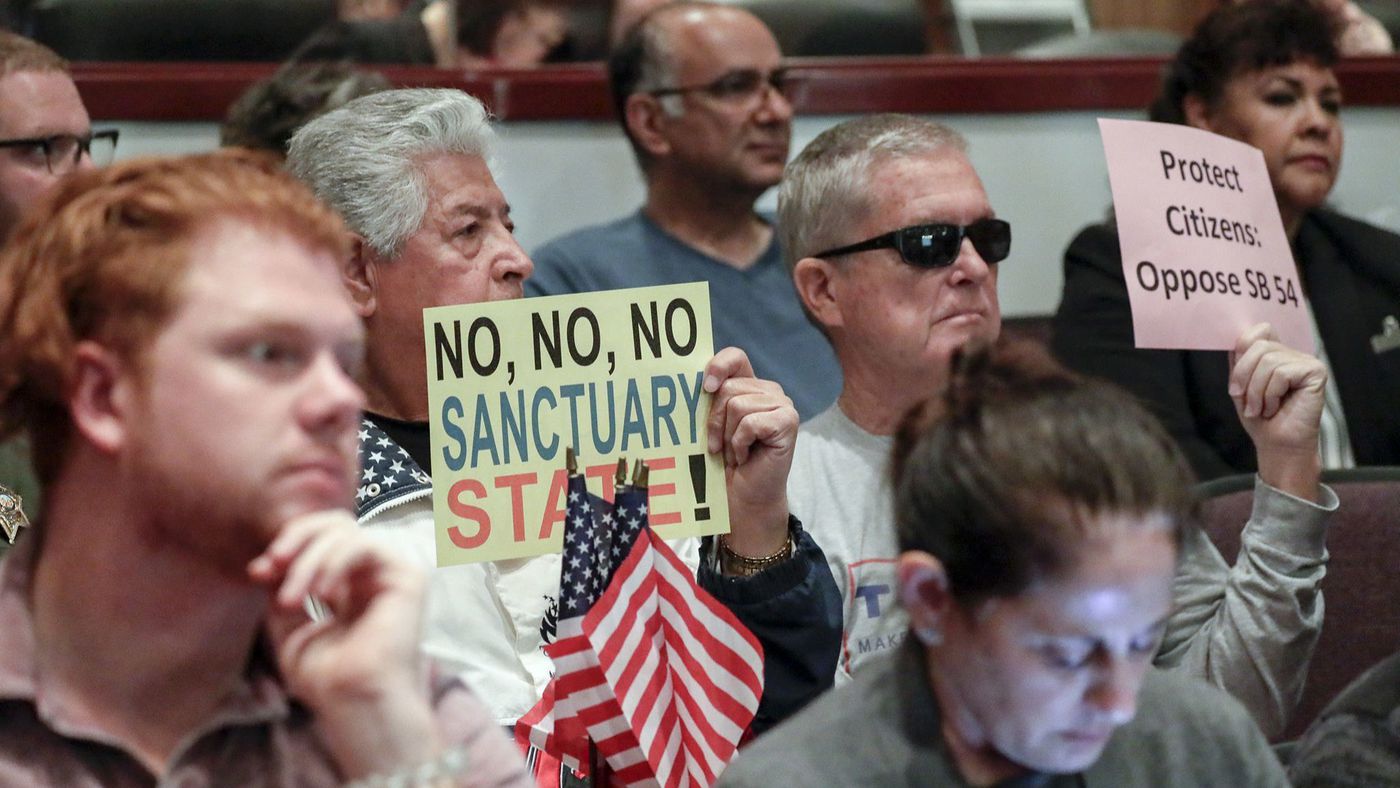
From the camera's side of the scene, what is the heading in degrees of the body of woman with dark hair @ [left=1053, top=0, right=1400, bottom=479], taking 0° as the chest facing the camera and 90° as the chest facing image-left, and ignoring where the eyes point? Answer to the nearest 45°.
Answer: approximately 315°

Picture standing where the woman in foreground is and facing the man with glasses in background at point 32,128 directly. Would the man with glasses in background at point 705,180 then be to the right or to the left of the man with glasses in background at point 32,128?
right

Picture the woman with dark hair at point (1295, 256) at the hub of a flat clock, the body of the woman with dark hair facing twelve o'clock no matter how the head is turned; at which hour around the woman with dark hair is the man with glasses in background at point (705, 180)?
The man with glasses in background is roughly at 4 o'clock from the woman with dark hair.

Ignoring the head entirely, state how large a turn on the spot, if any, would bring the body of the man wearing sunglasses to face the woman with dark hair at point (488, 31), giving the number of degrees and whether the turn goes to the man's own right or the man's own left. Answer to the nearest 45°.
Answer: approximately 180°

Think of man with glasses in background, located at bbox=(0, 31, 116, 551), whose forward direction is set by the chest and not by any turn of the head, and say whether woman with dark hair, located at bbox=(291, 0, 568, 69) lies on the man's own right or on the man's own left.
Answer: on the man's own left

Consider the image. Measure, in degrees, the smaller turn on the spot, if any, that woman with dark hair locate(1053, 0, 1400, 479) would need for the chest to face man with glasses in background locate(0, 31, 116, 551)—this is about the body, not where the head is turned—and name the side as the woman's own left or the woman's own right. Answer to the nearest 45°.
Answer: approximately 90° to the woman's own right

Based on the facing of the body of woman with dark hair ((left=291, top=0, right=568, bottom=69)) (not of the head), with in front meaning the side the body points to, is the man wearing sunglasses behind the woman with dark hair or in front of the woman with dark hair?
in front

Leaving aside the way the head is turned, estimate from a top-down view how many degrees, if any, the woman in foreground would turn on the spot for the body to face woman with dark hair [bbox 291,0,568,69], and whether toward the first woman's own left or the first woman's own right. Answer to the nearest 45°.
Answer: approximately 180°

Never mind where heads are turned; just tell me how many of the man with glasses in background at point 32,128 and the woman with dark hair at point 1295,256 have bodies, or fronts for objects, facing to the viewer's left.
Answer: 0
